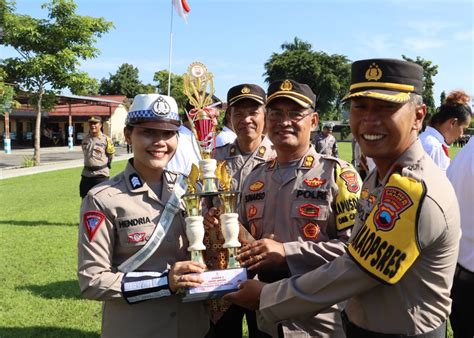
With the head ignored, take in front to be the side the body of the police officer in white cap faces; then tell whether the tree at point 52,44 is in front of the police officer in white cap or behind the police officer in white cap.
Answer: behind

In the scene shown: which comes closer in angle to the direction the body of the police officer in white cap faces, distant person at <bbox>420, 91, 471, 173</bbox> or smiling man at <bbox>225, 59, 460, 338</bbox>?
the smiling man

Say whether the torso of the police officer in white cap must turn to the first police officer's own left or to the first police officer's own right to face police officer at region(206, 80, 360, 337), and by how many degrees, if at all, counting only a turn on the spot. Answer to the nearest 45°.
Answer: approximately 45° to the first police officer's own left

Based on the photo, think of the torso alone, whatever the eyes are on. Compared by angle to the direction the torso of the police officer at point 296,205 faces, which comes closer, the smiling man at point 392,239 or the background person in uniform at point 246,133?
the smiling man

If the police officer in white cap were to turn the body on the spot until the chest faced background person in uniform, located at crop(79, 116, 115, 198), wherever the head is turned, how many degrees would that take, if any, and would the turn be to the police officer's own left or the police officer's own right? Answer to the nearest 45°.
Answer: approximately 135° to the police officer's own left

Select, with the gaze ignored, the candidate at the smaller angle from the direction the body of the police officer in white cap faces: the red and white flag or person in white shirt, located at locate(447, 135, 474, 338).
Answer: the person in white shirt

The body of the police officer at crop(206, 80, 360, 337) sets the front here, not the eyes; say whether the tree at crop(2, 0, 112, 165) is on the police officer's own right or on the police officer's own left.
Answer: on the police officer's own right

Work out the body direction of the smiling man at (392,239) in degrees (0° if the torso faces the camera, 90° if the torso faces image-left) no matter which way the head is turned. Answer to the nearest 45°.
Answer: approximately 45°
